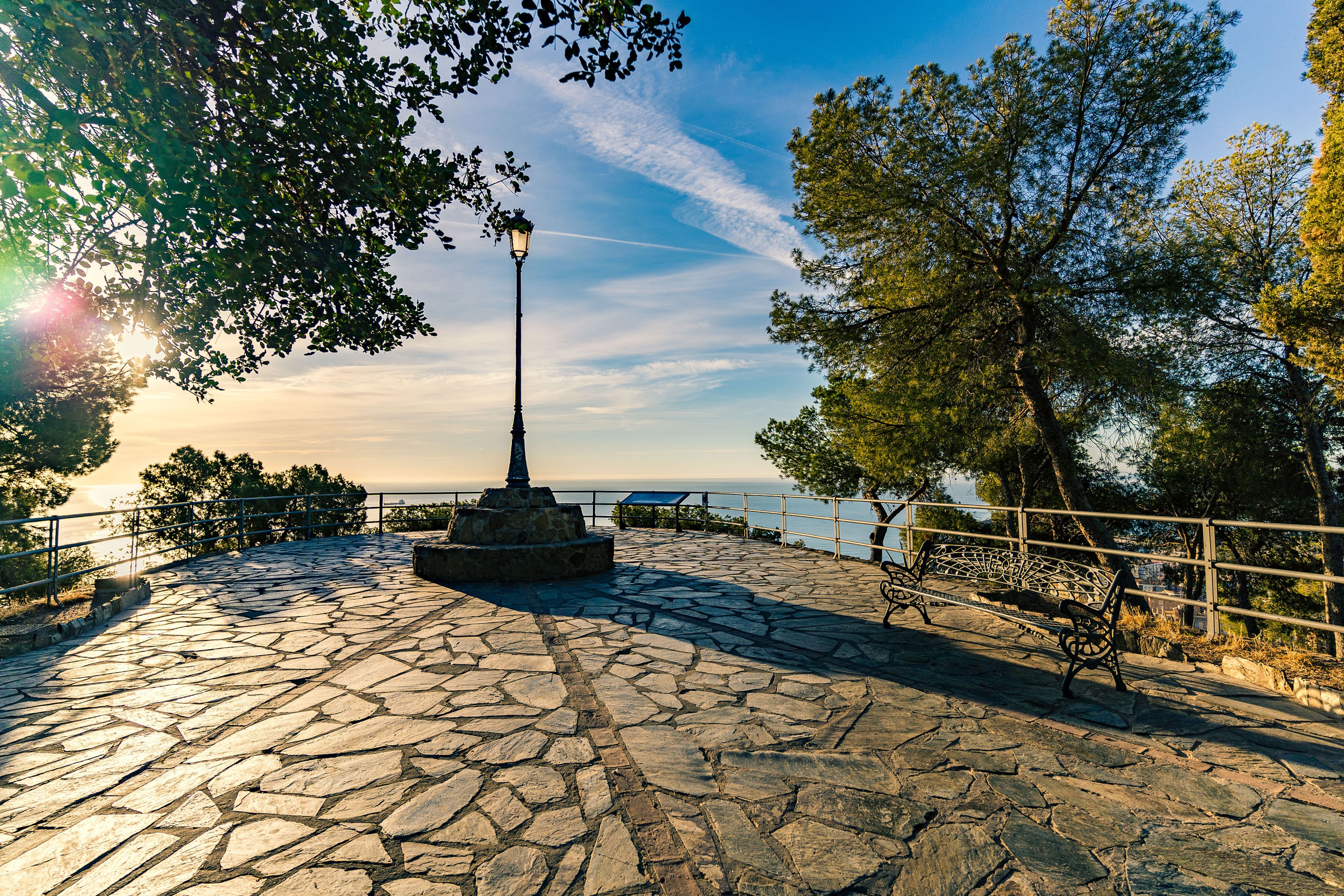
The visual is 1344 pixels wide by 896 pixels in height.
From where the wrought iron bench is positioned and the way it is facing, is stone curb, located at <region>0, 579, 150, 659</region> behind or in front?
in front

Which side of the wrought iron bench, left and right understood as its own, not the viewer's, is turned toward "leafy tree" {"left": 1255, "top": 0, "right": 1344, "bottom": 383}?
back

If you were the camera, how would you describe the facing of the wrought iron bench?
facing the viewer and to the left of the viewer

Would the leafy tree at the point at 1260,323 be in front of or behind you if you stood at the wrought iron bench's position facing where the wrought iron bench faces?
behind

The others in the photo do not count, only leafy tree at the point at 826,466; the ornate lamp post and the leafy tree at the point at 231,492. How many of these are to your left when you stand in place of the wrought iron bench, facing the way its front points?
0

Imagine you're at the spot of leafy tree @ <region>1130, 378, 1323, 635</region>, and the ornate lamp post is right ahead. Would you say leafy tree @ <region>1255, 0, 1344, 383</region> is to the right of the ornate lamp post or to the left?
left

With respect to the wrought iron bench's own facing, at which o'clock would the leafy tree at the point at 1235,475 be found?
The leafy tree is roughly at 5 o'clock from the wrought iron bench.

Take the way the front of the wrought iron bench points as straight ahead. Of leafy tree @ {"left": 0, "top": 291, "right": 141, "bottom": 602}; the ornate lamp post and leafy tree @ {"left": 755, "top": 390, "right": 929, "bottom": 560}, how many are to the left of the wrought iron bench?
0

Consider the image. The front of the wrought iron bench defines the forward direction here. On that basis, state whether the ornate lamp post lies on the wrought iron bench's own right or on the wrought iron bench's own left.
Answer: on the wrought iron bench's own right

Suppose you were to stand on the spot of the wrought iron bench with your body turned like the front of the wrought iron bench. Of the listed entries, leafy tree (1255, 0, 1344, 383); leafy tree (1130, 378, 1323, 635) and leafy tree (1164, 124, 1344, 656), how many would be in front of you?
0

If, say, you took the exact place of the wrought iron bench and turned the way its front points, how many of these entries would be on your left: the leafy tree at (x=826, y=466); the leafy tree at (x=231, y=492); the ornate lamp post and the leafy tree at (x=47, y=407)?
0

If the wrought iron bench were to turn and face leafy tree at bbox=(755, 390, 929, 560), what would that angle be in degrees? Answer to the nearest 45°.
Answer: approximately 135° to its right
